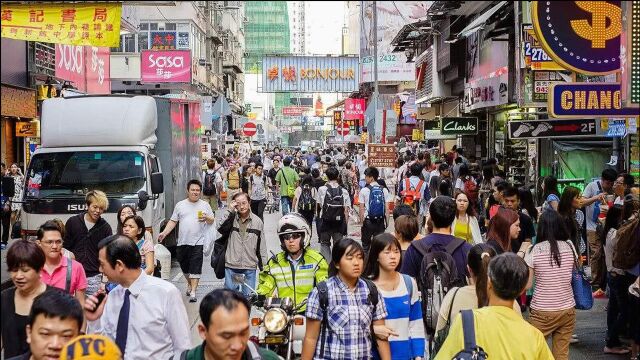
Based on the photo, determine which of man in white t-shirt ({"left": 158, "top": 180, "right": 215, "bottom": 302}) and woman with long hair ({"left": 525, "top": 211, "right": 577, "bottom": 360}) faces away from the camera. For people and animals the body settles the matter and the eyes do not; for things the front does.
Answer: the woman with long hair

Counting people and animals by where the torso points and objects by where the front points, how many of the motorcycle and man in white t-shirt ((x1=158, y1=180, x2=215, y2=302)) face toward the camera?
2

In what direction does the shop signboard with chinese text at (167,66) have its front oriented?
toward the camera

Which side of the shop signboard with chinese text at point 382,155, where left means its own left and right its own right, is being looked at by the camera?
front

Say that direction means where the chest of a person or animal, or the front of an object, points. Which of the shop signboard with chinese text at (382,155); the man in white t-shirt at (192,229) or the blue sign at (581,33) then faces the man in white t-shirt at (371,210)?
the shop signboard with chinese text

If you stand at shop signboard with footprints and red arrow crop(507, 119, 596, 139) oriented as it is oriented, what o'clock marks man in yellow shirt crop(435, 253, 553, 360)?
The man in yellow shirt is roughly at 12 o'clock from the shop signboard with footprints and red arrow.

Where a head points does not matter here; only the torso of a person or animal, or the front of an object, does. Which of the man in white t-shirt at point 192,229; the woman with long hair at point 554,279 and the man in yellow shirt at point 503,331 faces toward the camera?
the man in white t-shirt

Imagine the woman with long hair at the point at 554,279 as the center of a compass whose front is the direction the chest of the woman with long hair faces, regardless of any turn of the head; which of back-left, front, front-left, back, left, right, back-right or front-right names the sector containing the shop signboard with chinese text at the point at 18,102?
front-left

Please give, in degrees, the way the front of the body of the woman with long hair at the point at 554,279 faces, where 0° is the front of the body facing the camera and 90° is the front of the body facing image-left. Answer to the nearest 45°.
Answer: approximately 180°

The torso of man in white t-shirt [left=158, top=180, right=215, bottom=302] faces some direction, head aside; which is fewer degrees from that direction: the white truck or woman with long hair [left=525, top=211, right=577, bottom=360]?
the woman with long hair

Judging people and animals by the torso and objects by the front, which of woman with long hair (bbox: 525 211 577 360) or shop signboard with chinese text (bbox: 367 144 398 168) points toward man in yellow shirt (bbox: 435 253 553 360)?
the shop signboard with chinese text

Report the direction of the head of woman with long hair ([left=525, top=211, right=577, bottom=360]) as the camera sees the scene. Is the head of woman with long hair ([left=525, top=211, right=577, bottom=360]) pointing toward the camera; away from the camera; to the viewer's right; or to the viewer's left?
away from the camera
